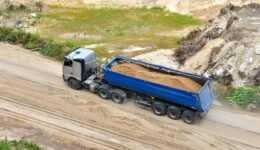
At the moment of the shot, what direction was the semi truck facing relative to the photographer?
facing away from the viewer and to the left of the viewer
